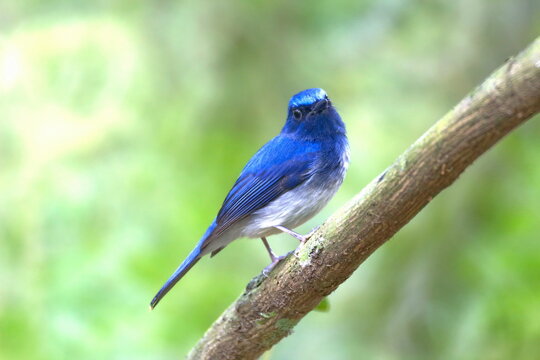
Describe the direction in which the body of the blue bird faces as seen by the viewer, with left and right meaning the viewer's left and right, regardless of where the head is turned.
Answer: facing to the right of the viewer
